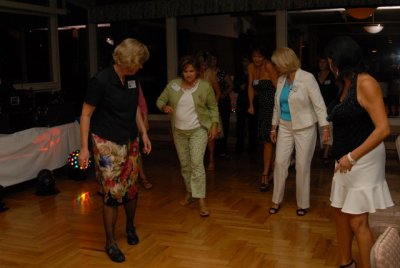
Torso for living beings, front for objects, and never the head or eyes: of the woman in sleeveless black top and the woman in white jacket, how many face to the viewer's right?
0

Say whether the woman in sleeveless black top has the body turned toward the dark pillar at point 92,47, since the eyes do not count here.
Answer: no

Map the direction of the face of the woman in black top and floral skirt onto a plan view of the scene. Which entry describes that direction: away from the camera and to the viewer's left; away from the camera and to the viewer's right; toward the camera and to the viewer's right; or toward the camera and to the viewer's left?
toward the camera and to the viewer's right

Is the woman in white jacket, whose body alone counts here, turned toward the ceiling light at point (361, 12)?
no

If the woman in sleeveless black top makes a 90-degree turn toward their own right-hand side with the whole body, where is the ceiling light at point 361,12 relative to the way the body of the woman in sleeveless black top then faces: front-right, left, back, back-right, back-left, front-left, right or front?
front-right

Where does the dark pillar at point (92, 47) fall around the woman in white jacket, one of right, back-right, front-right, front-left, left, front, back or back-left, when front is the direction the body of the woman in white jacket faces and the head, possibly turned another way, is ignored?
right

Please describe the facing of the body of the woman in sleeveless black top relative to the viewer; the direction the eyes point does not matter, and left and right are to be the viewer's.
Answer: facing the viewer and to the left of the viewer

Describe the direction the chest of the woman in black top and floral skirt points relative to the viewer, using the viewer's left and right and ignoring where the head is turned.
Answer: facing the viewer and to the right of the viewer

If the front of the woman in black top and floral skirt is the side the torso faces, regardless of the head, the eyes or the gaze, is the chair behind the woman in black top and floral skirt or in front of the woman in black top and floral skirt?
in front

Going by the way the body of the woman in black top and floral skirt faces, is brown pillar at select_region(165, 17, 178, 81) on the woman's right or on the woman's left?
on the woman's left

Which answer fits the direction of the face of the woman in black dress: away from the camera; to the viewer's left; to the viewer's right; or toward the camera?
toward the camera

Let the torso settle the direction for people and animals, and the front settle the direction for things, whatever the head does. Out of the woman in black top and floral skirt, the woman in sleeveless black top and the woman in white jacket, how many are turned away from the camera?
0

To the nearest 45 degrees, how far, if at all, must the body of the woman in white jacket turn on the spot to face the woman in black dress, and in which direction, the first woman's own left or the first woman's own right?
approximately 135° to the first woman's own right

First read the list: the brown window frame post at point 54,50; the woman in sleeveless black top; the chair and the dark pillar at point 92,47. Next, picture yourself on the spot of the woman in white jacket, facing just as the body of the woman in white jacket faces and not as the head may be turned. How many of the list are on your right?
2

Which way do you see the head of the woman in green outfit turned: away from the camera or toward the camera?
toward the camera

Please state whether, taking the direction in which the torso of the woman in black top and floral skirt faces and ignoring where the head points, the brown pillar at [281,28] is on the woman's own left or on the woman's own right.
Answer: on the woman's own left
